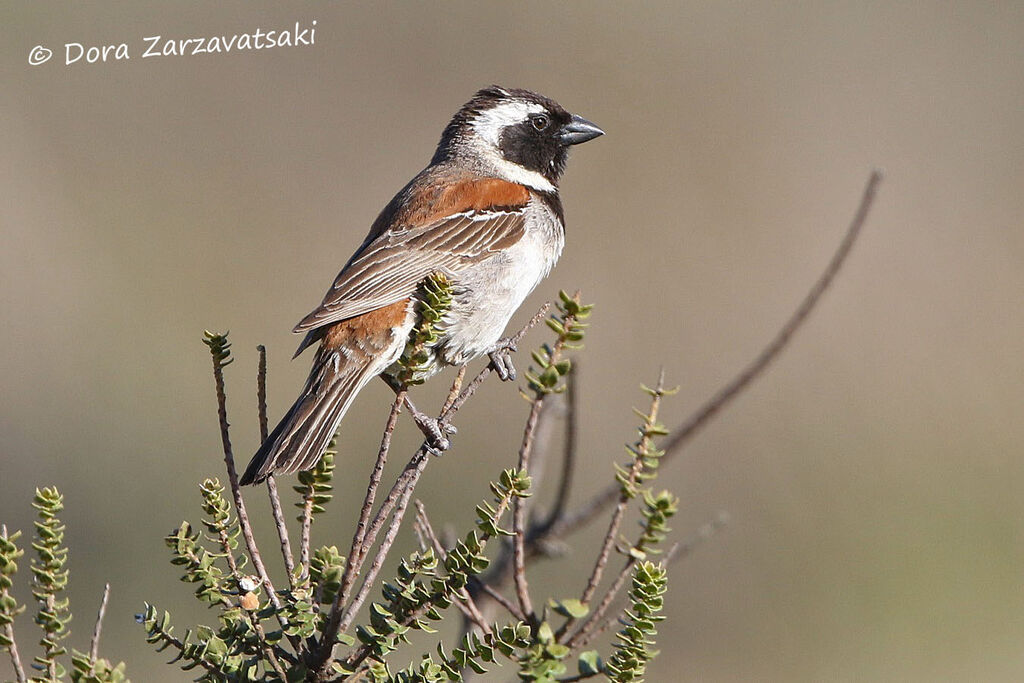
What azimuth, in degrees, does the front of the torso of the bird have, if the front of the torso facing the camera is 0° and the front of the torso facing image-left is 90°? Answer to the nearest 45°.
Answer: approximately 270°

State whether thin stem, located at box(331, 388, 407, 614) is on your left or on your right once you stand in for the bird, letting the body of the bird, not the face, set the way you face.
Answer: on your right

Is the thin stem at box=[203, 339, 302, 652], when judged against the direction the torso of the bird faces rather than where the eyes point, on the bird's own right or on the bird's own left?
on the bird's own right
